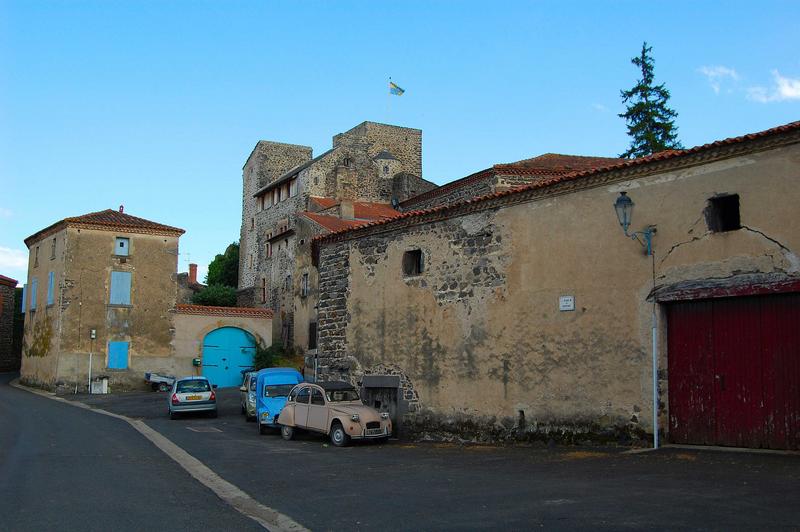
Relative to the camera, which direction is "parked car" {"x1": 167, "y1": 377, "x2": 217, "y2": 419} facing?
away from the camera

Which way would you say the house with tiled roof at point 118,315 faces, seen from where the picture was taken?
facing the viewer

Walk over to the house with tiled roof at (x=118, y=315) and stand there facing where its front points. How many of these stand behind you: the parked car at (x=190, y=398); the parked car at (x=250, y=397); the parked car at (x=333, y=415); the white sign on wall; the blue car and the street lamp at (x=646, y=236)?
0

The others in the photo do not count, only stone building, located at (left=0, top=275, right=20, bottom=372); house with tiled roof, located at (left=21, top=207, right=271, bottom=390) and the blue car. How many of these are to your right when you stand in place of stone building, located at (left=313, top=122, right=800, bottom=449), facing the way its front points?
3

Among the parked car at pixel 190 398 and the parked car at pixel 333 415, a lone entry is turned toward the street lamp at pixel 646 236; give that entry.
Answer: the parked car at pixel 333 415

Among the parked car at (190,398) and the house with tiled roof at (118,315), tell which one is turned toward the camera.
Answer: the house with tiled roof

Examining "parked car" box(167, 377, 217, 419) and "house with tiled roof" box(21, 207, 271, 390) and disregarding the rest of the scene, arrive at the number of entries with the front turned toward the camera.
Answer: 1

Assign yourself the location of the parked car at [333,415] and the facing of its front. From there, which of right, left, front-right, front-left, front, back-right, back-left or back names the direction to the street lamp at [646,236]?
front

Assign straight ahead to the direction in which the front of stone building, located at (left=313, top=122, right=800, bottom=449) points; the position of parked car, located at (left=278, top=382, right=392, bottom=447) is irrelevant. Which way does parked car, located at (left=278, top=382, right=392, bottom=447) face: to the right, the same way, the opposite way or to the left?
to the left

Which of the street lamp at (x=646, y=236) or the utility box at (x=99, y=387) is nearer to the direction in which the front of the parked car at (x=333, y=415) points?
the street lamp

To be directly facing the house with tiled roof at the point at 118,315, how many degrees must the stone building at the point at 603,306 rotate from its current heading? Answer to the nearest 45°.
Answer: approximately 90° to its right

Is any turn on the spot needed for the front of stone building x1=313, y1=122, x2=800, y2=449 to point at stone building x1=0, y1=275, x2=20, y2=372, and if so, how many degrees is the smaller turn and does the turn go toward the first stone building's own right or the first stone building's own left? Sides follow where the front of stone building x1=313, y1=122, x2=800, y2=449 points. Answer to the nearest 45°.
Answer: approximately 90° to the first stone building's own right

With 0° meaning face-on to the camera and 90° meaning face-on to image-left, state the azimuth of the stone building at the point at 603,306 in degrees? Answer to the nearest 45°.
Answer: approximately 45°

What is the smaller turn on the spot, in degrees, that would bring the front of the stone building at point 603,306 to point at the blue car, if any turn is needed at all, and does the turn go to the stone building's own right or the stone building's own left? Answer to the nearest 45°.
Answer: approximately 90° to the stone building's own right

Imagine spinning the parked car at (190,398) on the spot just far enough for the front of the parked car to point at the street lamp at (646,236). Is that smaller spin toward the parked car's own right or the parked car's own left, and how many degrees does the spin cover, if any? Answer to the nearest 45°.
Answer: approximately 135° to the parked car's own right

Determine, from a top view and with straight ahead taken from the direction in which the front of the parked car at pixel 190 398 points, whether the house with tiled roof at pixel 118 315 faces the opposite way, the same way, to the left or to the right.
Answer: the opposite way

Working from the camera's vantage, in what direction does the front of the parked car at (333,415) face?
facing the viewer and to the right of the viewer

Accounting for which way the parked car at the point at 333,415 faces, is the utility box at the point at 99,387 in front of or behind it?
behind
